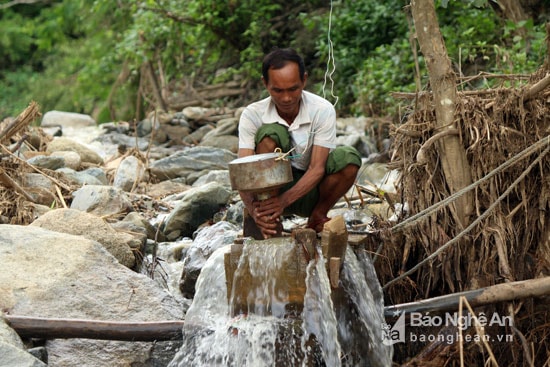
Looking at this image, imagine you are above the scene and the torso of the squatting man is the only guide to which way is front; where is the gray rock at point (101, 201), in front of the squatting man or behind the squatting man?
behind

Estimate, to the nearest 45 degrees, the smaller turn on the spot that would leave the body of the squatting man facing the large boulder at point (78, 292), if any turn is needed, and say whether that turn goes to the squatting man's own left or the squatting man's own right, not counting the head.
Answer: approximately 90° to the squatting man's own right

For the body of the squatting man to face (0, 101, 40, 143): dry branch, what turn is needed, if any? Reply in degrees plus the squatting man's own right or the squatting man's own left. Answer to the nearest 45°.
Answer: approximately 135° to the squatting man's own right

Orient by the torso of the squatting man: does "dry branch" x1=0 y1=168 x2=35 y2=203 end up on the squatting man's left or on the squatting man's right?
on the squatting man's right

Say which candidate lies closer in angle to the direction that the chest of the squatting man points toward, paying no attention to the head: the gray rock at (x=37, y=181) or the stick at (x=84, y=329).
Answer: the stick

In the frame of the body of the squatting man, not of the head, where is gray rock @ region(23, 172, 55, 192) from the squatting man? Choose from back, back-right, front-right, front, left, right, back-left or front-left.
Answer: back-right

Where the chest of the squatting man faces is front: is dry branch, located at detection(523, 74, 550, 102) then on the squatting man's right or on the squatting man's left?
on the squatting man's left

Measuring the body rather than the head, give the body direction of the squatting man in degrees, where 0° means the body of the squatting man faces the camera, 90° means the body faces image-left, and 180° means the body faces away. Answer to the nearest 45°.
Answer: approximately 0°

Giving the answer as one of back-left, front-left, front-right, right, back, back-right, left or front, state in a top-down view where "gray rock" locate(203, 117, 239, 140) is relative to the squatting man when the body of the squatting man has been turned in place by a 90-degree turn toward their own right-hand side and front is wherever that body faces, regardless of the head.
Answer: right

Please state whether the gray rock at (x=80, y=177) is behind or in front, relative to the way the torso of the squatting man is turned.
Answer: behind

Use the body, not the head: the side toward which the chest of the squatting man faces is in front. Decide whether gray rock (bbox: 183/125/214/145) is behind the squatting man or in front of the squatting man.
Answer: behind

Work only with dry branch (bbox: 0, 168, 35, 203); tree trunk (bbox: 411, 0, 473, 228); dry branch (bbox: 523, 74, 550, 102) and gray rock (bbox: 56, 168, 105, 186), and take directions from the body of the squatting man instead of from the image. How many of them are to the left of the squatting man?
2
